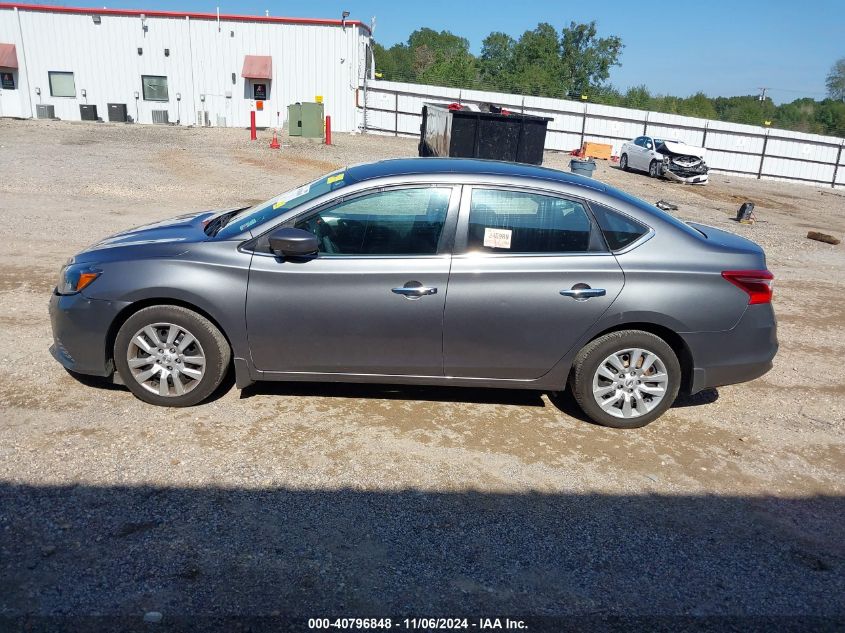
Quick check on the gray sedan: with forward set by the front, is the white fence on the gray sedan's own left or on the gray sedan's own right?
on the gray sedan's own right

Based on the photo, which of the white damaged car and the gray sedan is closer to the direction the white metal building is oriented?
the gray sedan

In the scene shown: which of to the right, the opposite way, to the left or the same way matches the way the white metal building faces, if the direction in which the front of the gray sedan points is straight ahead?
to the left

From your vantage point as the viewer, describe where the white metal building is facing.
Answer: facing the viewer

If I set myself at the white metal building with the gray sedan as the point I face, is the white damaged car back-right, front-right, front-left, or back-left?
front-left

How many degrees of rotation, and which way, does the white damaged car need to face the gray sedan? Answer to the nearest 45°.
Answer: approximately 45° to its right

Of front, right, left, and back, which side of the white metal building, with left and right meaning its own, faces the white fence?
left

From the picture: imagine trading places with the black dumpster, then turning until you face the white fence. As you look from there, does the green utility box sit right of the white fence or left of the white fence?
left

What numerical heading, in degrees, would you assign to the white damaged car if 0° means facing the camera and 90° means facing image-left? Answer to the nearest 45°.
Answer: approximately 315°

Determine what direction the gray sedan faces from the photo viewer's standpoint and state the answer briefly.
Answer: facing to the left of the viewer

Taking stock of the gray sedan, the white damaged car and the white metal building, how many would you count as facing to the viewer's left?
1

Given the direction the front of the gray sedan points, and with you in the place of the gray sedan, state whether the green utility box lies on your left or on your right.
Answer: on your right

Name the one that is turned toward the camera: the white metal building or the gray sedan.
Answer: the white metal building

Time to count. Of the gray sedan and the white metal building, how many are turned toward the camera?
1
